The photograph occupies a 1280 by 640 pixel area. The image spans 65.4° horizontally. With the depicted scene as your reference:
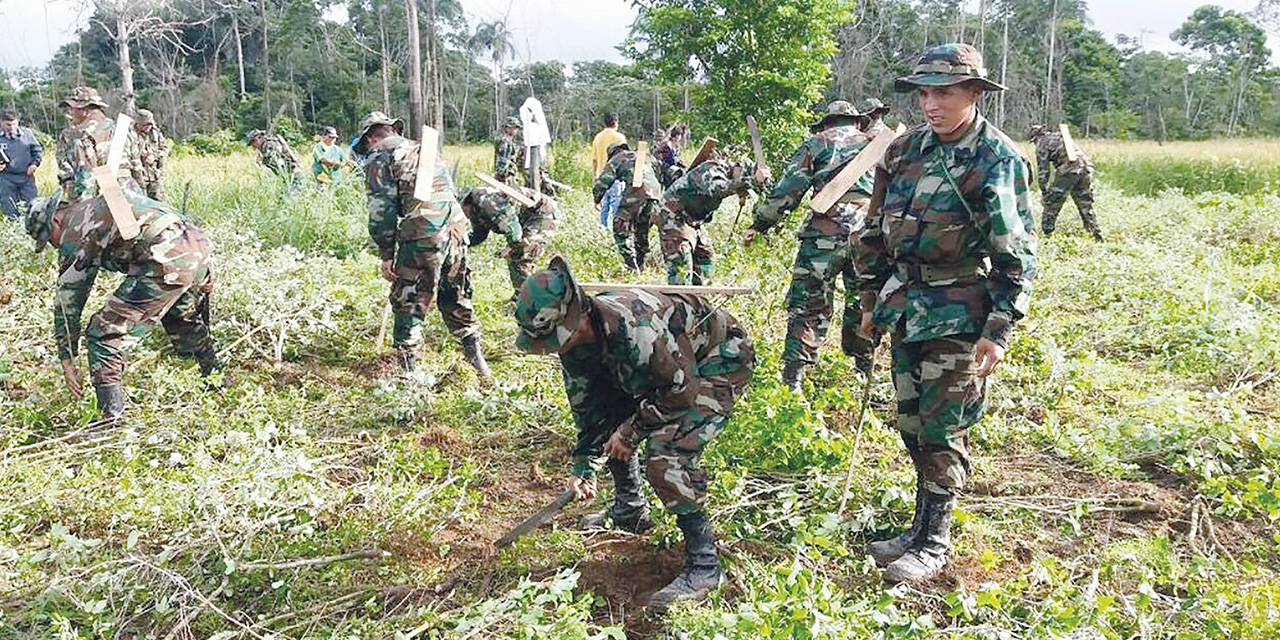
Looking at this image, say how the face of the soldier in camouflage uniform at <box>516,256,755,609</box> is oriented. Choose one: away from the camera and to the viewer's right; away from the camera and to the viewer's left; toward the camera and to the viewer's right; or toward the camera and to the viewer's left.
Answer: toward the camera and to the viewer's left

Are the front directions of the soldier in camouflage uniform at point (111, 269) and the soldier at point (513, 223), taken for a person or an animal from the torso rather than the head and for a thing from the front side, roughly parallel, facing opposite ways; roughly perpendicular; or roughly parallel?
roughly parallel

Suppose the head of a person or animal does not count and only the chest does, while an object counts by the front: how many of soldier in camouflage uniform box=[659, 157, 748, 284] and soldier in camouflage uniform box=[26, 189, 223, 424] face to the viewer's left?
1

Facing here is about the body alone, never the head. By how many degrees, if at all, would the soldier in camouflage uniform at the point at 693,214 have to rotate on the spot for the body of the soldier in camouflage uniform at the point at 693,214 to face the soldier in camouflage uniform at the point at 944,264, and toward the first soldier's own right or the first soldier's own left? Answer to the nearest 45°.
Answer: approximately 90° to the first soldier's own right

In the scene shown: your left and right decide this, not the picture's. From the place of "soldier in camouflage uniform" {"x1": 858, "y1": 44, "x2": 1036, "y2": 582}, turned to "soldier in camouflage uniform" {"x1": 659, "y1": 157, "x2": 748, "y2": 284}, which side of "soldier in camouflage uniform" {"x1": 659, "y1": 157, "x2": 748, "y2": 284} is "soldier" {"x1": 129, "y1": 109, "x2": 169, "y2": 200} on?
left

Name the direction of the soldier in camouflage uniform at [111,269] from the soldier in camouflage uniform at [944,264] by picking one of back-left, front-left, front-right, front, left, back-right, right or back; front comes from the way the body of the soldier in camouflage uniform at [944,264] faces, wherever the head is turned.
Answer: front-right

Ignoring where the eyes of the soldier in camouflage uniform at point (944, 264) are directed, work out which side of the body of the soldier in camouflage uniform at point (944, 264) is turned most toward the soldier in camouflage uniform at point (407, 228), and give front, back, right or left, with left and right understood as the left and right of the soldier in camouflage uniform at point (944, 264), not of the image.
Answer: right

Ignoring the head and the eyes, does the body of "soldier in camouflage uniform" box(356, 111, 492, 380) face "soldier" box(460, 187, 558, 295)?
no

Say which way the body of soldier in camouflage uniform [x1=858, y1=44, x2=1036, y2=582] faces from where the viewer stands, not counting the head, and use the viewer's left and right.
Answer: facing the viewer and to the left of the viewer

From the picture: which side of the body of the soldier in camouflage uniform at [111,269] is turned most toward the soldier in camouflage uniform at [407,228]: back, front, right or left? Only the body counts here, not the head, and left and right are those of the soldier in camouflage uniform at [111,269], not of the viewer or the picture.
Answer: back

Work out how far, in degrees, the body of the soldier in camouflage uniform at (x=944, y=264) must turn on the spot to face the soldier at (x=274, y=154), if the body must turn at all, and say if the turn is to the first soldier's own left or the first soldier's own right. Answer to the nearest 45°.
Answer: approximately 90° to the first soldier's own right

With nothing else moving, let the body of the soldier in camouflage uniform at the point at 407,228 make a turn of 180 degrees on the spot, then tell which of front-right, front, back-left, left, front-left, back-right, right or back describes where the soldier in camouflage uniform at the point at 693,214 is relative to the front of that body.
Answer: left

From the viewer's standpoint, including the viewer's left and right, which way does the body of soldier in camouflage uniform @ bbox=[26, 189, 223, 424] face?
facing to the left of the viewer

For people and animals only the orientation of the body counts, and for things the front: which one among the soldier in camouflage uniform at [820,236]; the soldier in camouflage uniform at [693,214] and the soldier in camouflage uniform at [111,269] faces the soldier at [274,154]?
the soldier in camouflage uniform at [820,236]

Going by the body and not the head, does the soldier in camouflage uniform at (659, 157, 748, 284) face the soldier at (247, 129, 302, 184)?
no

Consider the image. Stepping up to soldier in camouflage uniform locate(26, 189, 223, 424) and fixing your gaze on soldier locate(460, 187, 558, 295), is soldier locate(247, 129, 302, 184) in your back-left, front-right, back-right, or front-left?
front-left

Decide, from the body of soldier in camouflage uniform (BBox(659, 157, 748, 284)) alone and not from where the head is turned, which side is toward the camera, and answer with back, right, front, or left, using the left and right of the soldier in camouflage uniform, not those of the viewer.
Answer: right
